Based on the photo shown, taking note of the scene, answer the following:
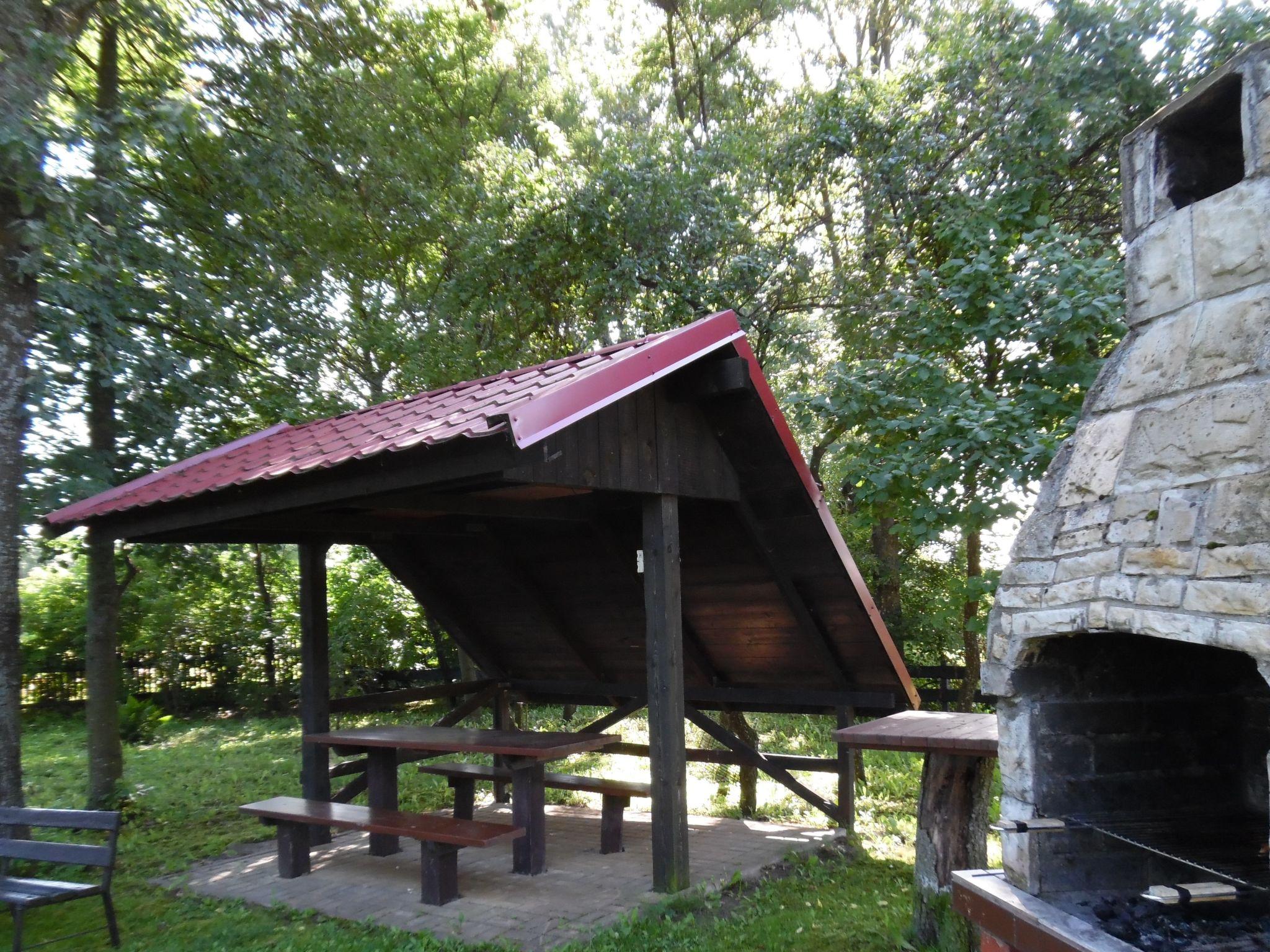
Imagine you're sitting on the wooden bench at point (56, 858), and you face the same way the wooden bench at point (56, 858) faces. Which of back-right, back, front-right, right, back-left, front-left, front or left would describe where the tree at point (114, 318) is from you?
back-right

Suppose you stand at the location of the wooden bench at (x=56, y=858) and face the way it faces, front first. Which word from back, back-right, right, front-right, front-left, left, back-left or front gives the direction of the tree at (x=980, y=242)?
back-left

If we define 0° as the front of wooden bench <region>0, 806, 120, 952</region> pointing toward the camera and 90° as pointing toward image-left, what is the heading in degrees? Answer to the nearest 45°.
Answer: approximately 45°

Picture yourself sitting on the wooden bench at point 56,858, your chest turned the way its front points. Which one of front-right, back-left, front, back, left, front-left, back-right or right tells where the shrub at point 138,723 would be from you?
back-right

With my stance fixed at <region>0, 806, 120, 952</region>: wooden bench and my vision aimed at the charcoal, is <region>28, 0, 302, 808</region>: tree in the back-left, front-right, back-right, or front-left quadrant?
back-left

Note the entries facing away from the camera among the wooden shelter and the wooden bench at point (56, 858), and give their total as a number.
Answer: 0
